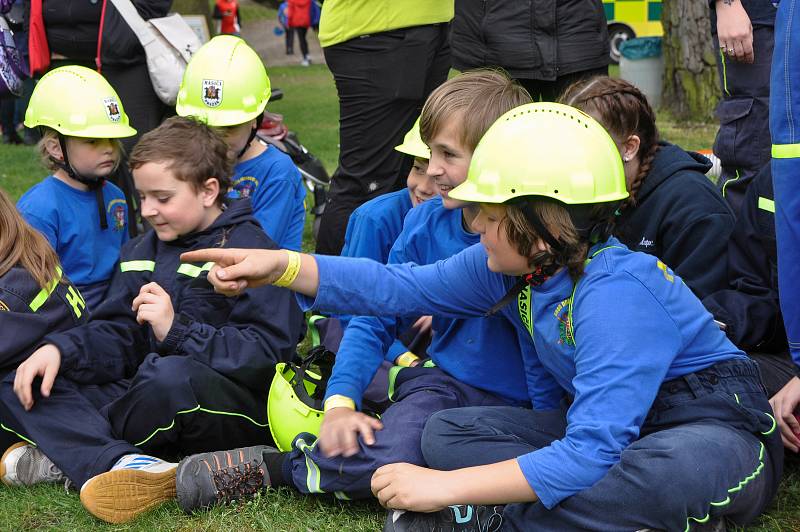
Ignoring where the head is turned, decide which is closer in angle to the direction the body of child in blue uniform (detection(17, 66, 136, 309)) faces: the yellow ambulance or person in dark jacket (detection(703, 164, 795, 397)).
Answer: the person in dark jacket

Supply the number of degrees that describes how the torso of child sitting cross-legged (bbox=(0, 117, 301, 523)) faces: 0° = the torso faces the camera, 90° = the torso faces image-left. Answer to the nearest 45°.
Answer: approximately 45°

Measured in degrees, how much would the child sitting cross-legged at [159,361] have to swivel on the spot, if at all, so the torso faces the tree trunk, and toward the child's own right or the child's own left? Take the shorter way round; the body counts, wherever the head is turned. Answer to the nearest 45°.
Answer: approximately 180°

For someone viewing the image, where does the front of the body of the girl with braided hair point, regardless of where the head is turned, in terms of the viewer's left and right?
facing to the left of the viewer

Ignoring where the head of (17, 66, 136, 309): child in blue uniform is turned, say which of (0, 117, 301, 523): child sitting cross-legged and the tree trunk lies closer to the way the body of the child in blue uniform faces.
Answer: the child sitting cross-legged

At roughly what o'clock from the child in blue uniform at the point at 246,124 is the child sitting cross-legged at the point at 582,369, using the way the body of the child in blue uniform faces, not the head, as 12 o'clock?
The child sitting cross-legged is roughly at 10 o'clock from the child in blue uniform.

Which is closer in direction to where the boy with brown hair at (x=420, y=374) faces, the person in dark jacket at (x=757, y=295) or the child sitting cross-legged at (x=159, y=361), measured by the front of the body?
the child sitting cross-legged

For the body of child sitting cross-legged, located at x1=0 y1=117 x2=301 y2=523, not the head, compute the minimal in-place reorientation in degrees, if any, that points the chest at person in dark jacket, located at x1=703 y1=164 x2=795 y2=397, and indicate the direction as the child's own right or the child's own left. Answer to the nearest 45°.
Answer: approximately 135° to the child's own left

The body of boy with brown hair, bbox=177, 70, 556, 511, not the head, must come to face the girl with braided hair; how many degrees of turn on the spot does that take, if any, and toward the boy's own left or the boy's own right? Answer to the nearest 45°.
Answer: approximately 180°
